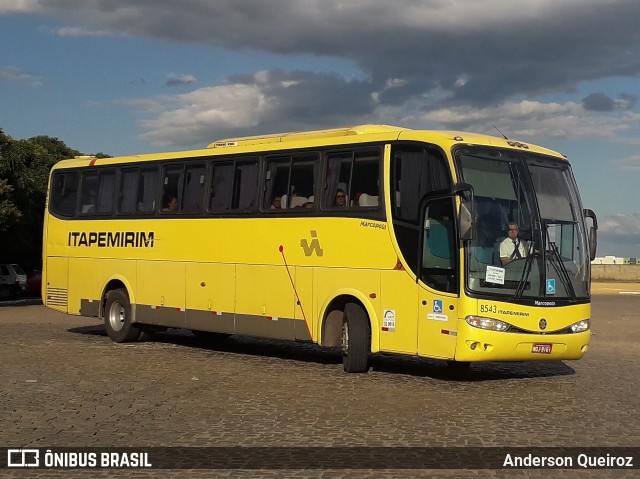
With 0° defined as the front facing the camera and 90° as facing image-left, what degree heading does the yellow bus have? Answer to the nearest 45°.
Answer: approximately 315°

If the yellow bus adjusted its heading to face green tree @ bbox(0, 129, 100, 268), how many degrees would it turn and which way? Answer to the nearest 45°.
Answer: approximately 180°

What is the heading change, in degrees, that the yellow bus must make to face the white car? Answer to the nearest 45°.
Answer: approximately 180°
